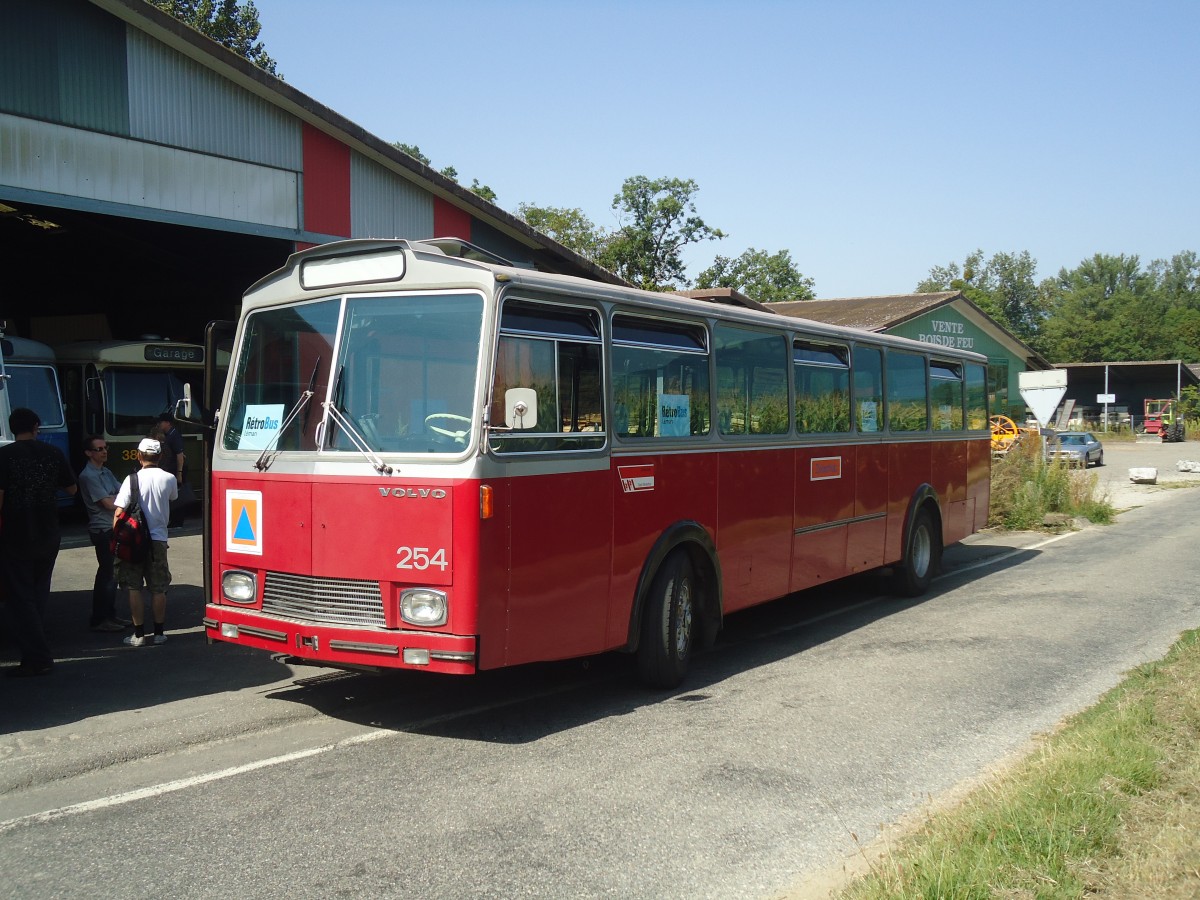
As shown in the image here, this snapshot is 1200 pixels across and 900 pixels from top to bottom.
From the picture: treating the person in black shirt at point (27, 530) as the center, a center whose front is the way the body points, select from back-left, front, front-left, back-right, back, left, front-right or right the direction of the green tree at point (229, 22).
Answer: front

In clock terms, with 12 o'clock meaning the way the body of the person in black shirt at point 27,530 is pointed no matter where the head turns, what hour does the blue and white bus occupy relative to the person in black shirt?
The blue and white bus is roughly at 12 o'clock from the person in black shirt.

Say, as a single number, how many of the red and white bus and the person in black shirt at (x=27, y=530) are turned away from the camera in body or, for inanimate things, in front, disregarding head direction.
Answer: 1

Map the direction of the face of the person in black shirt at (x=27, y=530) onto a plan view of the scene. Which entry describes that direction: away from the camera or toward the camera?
away from the camera

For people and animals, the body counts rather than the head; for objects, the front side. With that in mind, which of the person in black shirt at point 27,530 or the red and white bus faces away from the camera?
the person in black shirt

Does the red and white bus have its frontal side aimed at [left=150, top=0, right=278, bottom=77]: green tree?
no

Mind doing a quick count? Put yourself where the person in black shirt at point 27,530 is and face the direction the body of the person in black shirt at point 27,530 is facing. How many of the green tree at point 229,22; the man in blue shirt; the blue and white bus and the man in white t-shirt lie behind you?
0

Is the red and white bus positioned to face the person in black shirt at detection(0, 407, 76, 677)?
yes

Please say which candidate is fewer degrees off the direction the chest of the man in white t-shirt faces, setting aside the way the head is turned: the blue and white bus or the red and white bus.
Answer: the blue and white bus

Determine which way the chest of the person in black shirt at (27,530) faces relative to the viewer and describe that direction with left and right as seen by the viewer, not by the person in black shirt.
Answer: facing away from the viewer

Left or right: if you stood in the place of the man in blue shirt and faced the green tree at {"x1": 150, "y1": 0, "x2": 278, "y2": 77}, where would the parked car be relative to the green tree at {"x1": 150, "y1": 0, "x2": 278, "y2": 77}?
right

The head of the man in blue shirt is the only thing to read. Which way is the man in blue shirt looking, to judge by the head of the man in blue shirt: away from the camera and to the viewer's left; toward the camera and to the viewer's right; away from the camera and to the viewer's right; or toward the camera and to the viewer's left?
toward the camera and to the viewer's right
